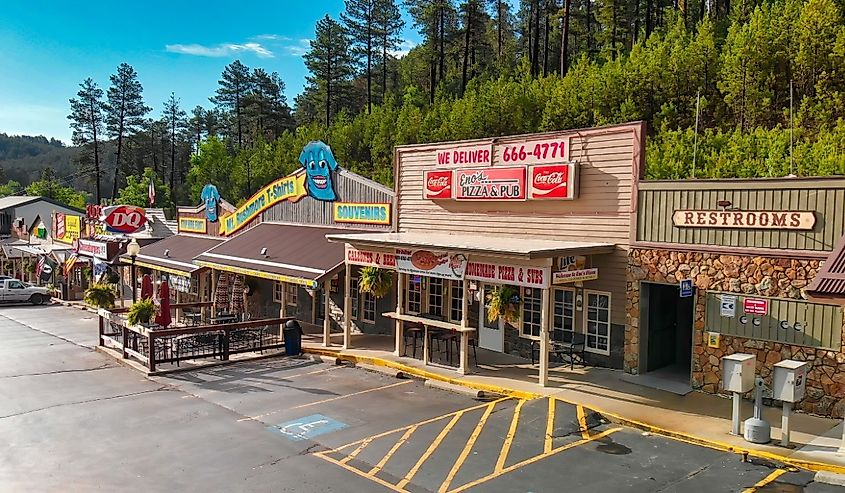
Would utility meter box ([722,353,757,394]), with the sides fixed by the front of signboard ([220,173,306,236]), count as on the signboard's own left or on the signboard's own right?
on the signboard's own left

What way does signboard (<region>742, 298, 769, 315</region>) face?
toward the camera

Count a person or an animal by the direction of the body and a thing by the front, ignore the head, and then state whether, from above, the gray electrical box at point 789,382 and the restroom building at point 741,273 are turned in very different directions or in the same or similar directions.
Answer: same or similar directions

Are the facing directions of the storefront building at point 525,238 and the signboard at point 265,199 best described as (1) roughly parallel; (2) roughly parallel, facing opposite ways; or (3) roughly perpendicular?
roughly parallel

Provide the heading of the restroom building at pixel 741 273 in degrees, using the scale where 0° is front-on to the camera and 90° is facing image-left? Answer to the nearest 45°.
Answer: approximately 45°

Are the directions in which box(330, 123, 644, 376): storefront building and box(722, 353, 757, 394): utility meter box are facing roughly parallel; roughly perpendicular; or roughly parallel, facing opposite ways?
roughly parallel

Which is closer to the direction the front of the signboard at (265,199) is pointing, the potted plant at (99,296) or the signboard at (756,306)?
the potted plant

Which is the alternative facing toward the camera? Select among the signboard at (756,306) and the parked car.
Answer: the signboard

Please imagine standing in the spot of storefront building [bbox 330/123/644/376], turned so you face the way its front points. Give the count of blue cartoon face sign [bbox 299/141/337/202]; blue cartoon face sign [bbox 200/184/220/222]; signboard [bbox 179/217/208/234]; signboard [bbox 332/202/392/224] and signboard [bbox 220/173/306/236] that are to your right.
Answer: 5

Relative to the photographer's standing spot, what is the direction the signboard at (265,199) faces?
facing the viewer and to the left of the viewer

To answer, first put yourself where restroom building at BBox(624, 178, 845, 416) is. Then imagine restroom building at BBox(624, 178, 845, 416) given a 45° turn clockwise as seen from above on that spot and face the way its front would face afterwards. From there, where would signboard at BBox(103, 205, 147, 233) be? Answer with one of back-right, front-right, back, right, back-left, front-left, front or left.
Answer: front

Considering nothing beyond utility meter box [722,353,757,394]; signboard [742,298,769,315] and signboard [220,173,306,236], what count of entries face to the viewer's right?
0

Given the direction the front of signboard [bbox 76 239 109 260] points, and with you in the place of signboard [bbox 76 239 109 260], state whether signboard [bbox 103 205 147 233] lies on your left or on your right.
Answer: on your left

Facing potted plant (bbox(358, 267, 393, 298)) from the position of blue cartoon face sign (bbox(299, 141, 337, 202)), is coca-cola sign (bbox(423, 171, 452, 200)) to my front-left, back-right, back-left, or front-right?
front-left
